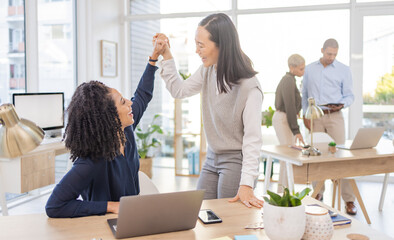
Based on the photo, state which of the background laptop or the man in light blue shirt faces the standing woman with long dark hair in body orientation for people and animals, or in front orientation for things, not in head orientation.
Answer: the man in light blue shirt

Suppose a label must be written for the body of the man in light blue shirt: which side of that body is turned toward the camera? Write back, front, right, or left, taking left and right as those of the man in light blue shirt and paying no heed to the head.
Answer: front

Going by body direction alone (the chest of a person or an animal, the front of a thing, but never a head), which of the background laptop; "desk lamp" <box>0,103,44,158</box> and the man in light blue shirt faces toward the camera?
the man in light blue shirt

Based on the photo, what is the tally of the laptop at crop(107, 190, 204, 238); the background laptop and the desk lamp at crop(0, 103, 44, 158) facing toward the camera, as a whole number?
0

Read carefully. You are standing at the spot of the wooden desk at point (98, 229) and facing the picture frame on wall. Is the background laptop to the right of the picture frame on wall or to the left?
right

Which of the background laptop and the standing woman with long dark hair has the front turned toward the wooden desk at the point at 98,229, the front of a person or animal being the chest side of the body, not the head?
the standing woman with long dark hair

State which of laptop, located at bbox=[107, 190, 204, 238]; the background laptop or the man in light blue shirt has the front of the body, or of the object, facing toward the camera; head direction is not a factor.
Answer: the man in light blue shirt

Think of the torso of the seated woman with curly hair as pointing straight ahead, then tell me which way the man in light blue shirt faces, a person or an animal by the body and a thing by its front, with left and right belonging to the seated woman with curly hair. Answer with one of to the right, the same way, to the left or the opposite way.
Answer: to the right

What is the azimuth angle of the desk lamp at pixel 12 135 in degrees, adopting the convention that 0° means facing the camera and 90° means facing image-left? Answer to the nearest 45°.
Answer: approximately 270°

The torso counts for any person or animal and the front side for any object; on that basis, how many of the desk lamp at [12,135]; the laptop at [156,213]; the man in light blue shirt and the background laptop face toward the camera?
1

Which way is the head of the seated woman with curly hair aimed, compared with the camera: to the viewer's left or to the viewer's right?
to the viewer's right

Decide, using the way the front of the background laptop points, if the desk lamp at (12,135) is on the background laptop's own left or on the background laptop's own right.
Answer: on the background laptop's own left

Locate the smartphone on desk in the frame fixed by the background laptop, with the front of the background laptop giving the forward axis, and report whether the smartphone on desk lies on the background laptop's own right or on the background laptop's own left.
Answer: on the background laptop's own left

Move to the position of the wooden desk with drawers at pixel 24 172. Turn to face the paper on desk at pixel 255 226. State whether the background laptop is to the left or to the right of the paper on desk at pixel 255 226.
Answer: left

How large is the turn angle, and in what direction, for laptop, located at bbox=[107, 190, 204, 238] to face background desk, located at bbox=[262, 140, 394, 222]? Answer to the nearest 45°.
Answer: approximately 90° to its right
